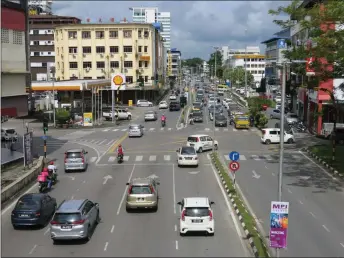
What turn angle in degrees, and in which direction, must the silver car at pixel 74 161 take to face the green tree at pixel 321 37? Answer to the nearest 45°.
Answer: approximately 90° to its right

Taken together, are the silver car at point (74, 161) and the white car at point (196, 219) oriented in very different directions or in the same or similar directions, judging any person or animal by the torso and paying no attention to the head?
same or similar directions

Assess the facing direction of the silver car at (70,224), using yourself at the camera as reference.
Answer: facing away from the viewer and to the right of the viewer

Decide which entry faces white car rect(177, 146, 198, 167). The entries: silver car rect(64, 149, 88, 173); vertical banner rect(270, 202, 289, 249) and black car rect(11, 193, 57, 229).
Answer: the black car

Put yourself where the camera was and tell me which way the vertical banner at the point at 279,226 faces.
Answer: facing the viewer

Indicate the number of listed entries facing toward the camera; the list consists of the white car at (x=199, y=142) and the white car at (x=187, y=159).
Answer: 0

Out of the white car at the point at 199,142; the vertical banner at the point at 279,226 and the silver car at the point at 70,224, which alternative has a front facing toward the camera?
the vertical banner

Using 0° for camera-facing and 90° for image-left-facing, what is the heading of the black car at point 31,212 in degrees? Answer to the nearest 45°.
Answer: approximately 225°

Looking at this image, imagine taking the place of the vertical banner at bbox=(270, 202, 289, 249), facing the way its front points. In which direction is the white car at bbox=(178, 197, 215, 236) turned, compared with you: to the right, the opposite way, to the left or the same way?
the opposite way

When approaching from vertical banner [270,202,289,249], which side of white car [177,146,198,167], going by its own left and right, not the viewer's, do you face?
back

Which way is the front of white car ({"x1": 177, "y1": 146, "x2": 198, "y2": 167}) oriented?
away from the camera

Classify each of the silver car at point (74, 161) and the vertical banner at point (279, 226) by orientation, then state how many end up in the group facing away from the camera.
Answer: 1

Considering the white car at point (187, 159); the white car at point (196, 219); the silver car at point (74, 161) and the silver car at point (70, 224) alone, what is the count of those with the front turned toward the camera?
0

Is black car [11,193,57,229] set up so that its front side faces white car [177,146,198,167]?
yes

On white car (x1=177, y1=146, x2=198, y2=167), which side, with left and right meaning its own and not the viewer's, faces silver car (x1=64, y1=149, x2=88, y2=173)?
left

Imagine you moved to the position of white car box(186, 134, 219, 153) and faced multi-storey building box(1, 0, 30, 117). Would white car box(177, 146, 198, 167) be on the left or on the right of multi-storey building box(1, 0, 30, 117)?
left

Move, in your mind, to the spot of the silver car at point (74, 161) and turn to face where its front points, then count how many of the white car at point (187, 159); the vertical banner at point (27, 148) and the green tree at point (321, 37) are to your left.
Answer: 1

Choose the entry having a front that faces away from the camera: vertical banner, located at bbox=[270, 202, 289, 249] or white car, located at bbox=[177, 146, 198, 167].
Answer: the white car

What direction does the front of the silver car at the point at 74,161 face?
away from the camera
